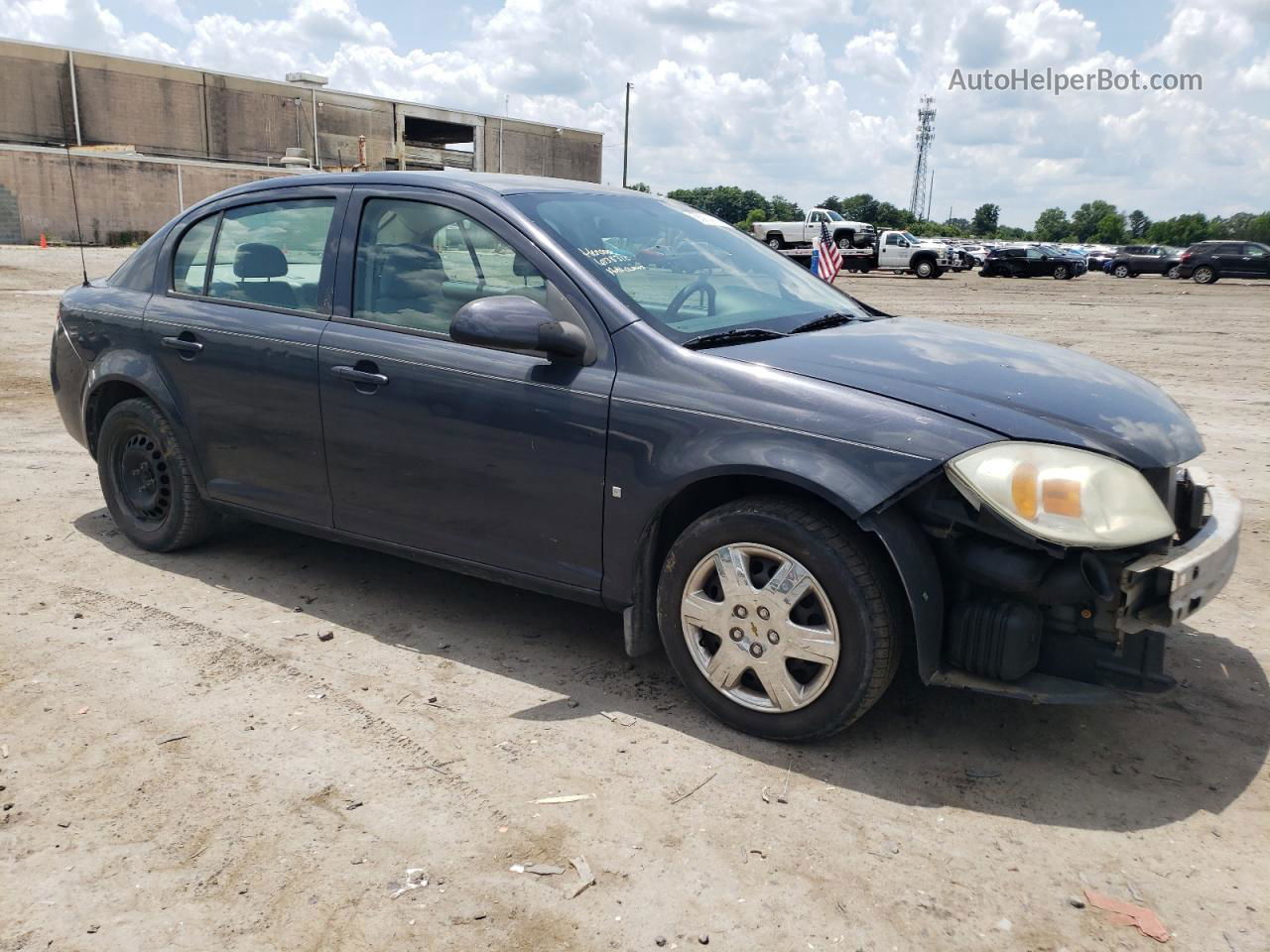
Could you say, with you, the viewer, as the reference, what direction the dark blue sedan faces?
facing the viewer and to the right of the viewer

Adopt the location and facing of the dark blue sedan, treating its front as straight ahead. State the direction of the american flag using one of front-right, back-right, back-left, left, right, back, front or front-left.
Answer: back-left

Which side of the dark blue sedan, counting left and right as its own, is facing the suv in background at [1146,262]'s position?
left

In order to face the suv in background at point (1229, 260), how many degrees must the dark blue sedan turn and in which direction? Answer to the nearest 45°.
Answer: approximately 90° to its left
